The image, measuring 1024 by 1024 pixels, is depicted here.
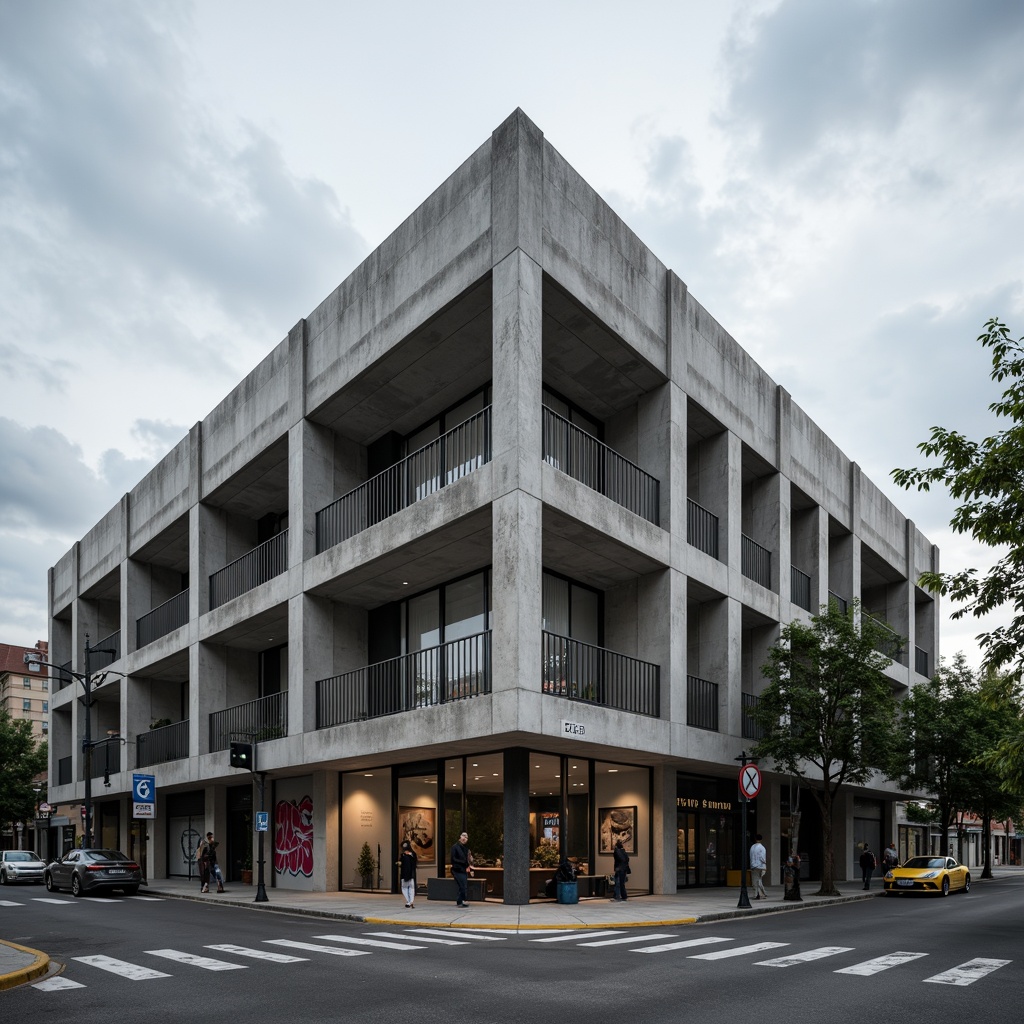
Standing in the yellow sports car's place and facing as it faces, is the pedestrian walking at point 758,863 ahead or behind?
ahead

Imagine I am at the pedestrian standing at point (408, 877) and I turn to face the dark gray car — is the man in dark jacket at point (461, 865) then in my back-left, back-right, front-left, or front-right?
back-right

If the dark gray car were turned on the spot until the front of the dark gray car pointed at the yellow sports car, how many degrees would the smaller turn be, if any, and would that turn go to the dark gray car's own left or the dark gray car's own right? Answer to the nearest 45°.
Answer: approximately 135° to the dark gray car's own right

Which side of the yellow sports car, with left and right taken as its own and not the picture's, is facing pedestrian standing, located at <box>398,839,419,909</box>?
front

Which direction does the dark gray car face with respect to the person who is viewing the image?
facing away from the viewer and to the left of the viewer

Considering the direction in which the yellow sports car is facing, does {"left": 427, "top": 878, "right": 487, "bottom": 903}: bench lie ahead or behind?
ahead

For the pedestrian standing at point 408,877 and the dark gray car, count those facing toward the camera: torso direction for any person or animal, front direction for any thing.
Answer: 1

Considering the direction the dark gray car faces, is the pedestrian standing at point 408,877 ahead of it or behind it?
behind
